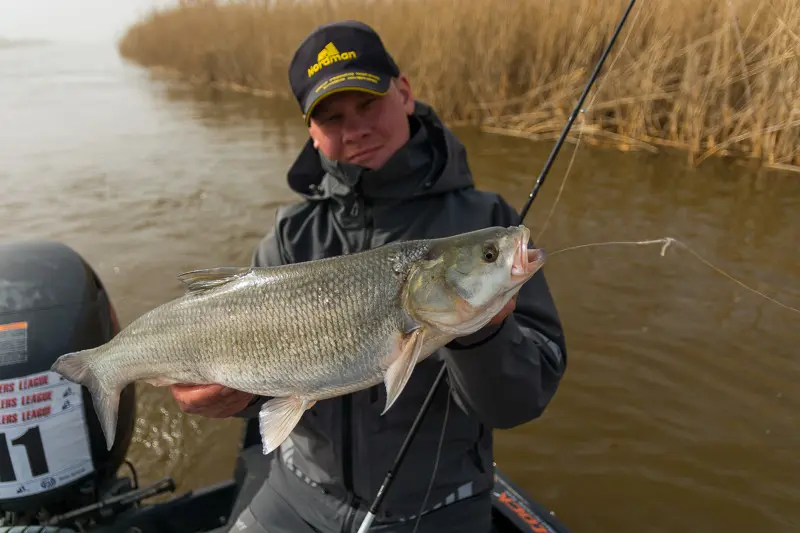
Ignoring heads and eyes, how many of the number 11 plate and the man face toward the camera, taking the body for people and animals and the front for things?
2

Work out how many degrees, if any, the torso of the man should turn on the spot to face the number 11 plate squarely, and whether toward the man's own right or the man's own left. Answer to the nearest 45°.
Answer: approximately 90° to the man's own right

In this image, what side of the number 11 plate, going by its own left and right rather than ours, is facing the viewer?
front

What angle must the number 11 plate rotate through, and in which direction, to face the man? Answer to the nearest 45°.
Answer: approximately 45° to its left

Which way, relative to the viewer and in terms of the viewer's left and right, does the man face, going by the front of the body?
facing the viewer
